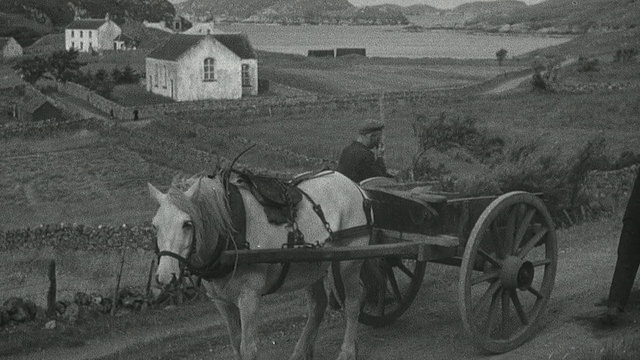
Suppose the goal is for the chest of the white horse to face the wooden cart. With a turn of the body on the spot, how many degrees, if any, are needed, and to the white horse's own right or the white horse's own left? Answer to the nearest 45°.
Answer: approximately 180°

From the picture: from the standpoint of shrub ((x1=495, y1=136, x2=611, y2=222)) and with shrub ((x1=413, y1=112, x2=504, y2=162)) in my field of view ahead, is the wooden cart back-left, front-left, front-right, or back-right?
back-left

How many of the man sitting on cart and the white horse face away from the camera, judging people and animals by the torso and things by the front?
0

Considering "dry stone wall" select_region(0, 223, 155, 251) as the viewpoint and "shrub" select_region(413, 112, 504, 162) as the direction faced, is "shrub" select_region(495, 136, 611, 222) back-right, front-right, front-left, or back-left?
front-right

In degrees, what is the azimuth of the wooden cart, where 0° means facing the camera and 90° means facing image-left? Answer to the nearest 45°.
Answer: approximately 45°

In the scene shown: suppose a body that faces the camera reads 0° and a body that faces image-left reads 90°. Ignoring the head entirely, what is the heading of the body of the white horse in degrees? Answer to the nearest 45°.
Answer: approximately 45°

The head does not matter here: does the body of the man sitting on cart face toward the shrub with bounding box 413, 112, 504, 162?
no

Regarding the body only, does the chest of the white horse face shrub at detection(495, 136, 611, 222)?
no

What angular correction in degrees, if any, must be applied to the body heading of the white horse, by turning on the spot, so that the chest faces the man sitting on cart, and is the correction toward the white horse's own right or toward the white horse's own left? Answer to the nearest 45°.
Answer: approximately 180°

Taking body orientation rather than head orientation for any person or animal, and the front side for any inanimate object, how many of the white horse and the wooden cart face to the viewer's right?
0

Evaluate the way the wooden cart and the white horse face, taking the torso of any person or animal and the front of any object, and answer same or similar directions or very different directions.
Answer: same or similar directions
